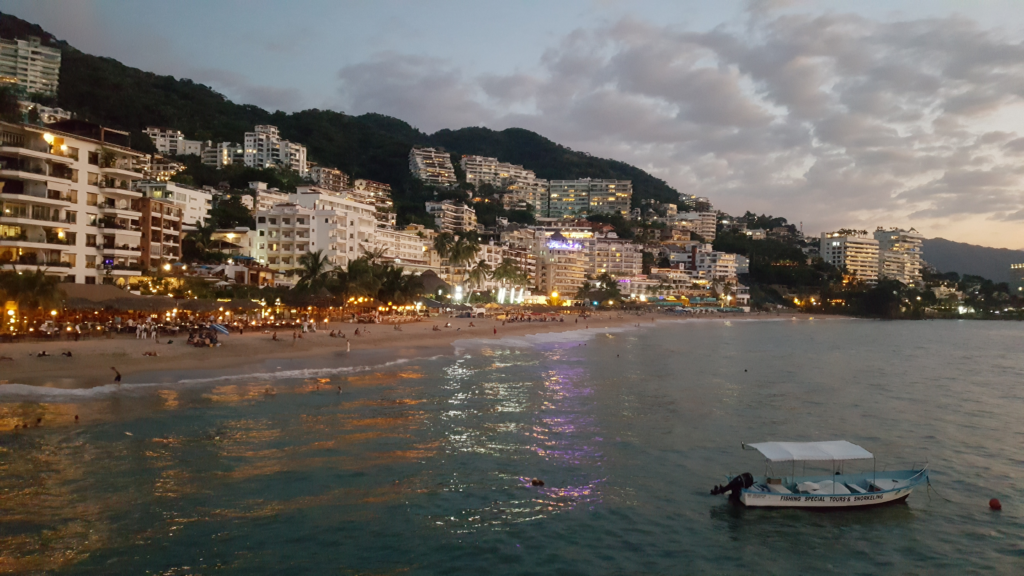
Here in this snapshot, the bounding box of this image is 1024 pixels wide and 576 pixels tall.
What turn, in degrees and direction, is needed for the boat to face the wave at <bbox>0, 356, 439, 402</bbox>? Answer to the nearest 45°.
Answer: approximately 180°

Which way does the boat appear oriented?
to the viewer's right

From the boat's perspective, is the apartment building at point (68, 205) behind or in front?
behind

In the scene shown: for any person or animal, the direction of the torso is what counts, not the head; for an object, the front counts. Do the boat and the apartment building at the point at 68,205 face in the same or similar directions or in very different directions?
same or similar directions

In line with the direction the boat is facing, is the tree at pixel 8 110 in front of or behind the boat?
behind

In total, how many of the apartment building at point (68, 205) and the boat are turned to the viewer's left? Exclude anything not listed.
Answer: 0

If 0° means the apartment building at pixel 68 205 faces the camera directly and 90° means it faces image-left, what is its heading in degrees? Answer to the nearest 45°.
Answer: approximately 315°
